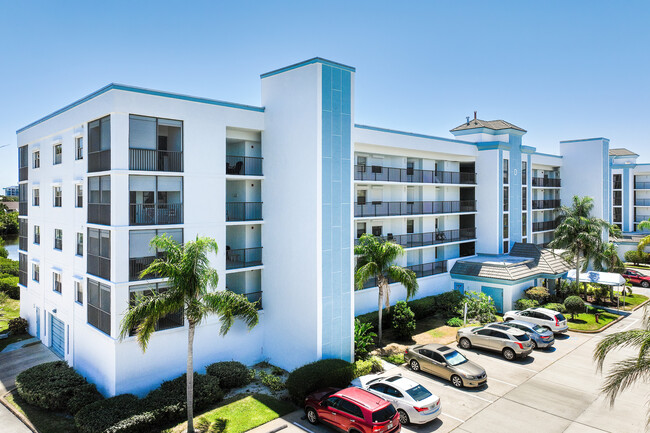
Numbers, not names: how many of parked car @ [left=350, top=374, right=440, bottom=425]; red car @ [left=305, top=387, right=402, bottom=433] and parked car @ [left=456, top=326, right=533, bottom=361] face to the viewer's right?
0

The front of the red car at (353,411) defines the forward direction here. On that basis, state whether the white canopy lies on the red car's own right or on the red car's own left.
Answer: on the red car's own right

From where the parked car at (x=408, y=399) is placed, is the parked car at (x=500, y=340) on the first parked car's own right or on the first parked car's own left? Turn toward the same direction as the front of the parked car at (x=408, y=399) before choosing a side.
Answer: on the first parked car's own right

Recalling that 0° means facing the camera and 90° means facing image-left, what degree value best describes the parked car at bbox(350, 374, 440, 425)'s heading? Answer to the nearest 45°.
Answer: approximately 135°

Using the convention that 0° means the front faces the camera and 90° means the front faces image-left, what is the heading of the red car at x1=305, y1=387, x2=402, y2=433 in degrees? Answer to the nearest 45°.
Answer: approximately 135°

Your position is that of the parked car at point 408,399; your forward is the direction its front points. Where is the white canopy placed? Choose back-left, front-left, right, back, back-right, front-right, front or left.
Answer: right

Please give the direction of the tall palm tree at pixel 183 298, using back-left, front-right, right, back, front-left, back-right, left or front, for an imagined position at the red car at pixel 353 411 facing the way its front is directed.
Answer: front-left

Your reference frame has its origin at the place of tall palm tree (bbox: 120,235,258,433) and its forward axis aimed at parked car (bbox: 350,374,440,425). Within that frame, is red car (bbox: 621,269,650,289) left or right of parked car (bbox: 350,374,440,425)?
left

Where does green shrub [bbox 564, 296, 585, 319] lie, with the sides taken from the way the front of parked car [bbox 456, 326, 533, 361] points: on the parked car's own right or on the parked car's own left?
on the parked car's own right

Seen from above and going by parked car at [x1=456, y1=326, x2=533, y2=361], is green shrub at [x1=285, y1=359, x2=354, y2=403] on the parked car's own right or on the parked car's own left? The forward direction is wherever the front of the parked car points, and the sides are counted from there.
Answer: on the parked car's own left

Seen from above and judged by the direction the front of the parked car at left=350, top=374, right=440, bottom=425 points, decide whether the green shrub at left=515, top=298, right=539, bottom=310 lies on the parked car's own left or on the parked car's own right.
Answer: on the parked car's own right

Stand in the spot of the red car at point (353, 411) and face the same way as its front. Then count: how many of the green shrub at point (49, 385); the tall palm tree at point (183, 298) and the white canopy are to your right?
1

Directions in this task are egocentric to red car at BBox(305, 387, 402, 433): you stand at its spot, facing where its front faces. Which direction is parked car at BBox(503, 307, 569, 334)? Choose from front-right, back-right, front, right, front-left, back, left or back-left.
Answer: right

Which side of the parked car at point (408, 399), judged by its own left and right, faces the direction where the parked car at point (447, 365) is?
right

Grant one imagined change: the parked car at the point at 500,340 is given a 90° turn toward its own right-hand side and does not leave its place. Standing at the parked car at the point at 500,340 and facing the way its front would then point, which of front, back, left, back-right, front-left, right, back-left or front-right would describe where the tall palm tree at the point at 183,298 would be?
back

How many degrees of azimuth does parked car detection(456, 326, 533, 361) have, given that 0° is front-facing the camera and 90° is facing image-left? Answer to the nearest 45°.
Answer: approximately 135°

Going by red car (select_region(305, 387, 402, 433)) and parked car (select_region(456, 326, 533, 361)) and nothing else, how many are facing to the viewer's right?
0

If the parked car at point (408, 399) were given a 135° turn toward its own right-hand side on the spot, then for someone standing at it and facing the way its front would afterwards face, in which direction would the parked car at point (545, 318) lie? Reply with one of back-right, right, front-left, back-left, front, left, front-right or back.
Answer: front-left
